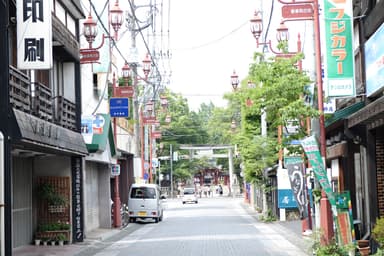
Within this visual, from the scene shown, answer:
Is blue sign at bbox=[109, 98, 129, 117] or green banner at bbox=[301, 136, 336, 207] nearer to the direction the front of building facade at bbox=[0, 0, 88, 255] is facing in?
the green banner

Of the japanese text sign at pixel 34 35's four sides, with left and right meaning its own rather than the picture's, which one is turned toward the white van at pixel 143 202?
back

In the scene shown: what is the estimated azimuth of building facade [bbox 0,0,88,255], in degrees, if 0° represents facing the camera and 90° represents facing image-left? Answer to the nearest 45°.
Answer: approximately 315°

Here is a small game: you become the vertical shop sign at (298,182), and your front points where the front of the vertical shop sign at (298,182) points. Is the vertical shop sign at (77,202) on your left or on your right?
on your right

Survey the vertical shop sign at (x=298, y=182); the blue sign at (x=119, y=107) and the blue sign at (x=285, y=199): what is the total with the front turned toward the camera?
3

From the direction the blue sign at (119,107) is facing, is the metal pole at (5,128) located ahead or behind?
ahead

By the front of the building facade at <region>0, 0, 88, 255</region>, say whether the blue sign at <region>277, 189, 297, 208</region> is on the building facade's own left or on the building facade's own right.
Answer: on the building facade's own left
